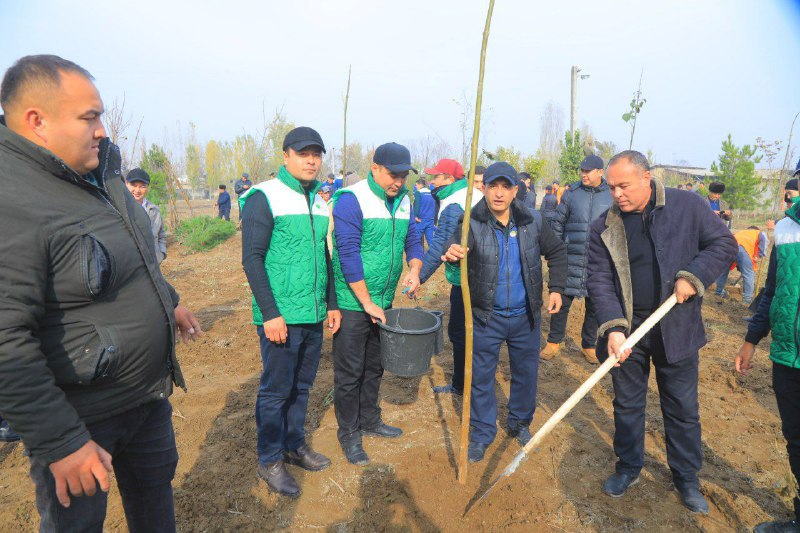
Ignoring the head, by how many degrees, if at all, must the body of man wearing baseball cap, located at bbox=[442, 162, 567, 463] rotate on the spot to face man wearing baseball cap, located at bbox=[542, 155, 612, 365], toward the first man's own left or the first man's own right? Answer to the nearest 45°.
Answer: approximately 180°

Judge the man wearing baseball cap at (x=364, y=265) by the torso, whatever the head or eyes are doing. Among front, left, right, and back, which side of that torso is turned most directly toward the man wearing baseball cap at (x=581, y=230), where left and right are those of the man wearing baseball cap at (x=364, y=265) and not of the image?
left

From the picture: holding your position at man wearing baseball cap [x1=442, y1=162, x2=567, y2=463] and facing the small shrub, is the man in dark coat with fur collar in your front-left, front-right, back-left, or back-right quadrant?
back-right

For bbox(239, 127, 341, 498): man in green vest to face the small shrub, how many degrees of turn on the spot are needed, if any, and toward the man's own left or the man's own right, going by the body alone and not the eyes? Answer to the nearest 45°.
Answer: approximately 135° to the man's own left

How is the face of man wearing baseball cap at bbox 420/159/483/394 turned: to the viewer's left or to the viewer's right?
to the viewer's left

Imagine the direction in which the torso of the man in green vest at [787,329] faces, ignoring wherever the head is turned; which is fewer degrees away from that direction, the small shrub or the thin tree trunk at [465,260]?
the thin tree trunk

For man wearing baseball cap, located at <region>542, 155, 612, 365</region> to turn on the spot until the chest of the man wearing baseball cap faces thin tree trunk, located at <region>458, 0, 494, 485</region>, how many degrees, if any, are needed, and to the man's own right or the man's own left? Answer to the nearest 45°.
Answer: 0° — they already face it
